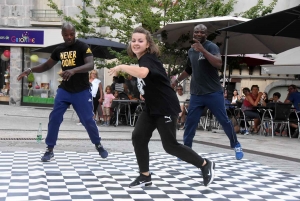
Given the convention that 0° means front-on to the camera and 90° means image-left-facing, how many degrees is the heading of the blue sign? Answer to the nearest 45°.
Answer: approximately 0°

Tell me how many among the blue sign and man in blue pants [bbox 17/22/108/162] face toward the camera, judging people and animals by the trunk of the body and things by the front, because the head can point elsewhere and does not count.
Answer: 2

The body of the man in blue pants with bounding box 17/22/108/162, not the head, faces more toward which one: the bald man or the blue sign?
the bald man

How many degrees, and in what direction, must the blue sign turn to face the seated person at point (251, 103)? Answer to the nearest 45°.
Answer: approximately 45° to its left

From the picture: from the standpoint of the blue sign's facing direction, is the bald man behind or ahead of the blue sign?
ahead

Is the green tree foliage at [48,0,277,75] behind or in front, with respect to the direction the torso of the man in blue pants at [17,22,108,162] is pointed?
behind

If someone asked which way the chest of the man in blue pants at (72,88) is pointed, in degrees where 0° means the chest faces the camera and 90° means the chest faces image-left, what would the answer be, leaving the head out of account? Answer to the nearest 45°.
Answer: approximately 0°

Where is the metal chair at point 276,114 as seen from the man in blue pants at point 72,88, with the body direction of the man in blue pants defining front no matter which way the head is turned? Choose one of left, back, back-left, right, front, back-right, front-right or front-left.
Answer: back-left

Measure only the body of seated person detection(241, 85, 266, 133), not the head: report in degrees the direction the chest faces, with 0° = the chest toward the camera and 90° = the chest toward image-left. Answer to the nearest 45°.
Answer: approximately 315°
